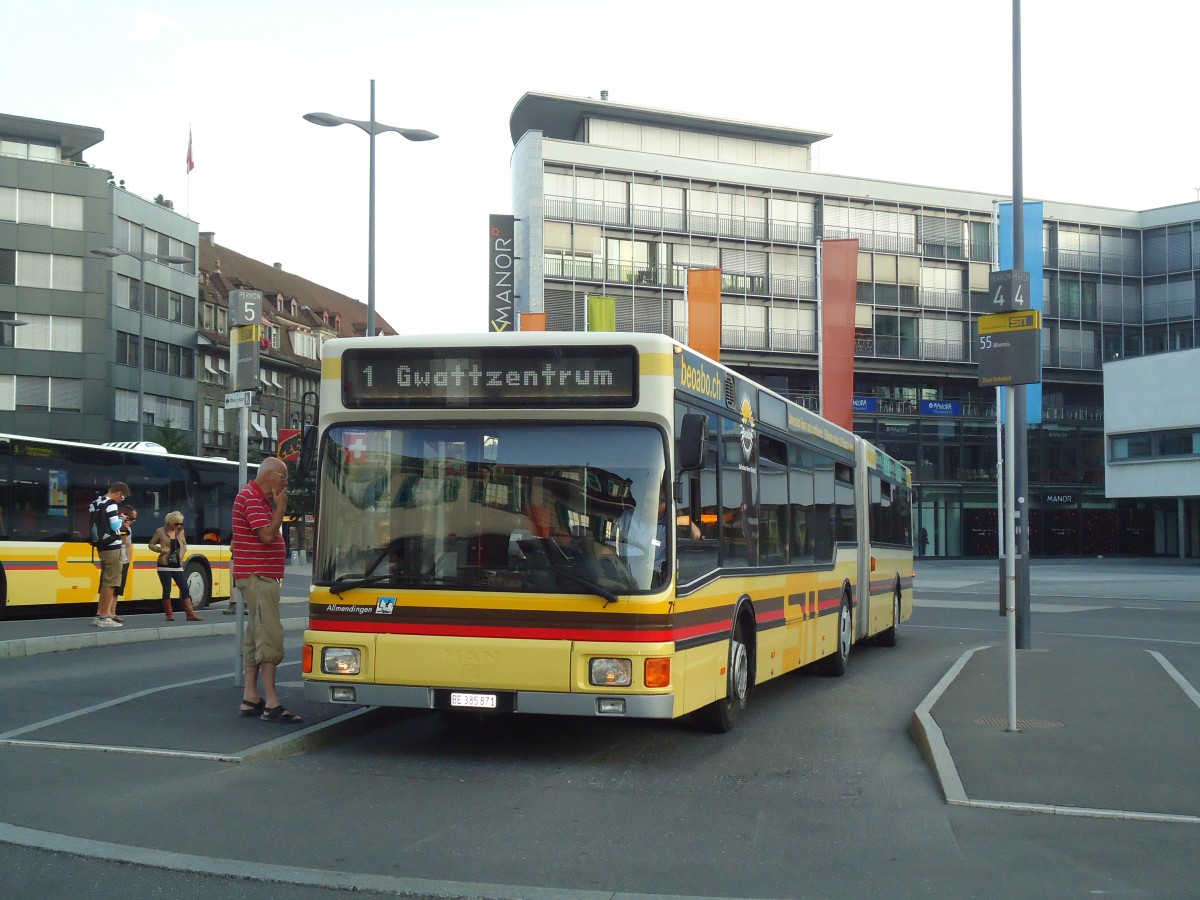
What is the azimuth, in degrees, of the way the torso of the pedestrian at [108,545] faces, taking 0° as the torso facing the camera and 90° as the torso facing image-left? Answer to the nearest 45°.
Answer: approximately 270°

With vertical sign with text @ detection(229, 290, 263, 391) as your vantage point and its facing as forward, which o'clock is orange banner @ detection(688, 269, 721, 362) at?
The orange banner is roughly at 7 o'clock from the vertical sign with text.

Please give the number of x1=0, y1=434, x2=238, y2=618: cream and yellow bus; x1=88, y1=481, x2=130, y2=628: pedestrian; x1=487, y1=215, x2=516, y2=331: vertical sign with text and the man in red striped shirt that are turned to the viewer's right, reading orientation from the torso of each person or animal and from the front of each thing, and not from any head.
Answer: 2

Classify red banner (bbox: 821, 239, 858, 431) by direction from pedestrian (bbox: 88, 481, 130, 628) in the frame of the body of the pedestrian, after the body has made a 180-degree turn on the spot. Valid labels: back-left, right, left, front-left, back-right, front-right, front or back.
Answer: back-right

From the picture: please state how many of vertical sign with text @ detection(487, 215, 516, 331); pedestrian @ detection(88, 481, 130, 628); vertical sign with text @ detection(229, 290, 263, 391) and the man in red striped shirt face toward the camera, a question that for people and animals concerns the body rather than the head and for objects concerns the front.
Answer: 2
